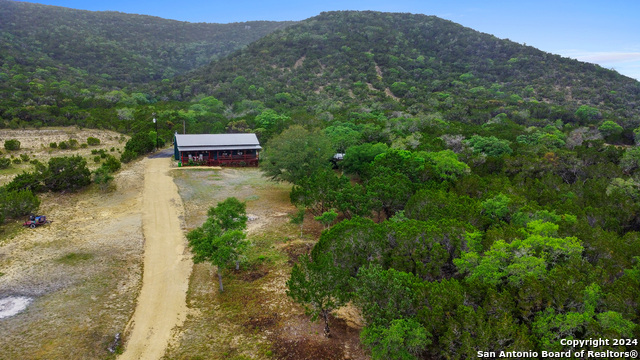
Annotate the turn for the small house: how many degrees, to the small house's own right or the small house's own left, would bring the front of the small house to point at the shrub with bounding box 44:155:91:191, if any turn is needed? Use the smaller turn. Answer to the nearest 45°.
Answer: approximately 45° to the small house's own right

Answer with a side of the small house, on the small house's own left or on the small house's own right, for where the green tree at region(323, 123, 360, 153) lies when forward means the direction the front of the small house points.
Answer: on the small house's own left

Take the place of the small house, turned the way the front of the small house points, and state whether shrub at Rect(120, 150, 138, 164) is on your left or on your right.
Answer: on your right

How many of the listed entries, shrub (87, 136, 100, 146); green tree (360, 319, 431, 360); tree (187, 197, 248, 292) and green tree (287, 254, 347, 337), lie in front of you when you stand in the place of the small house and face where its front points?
3

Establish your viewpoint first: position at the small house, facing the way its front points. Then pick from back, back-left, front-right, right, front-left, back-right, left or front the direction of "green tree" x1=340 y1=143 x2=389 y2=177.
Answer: front-left

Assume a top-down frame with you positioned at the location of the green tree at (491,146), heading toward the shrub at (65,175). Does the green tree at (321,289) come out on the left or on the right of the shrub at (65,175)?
left

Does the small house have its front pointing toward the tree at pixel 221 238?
yes

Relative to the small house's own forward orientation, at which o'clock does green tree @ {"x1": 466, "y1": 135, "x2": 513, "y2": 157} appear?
The green tree is roughly at 10 o'clock from the small house.

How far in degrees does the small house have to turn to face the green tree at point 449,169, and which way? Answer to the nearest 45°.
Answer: approximately 45° to its left

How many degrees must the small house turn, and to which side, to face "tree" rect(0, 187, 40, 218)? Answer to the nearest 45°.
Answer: approximately 45° to its right

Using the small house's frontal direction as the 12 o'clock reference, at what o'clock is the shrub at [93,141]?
The shrub is roughly at 4 o'clock from the small house.

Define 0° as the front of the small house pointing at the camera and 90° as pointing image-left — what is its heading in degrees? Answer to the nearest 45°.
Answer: approximately 0°
